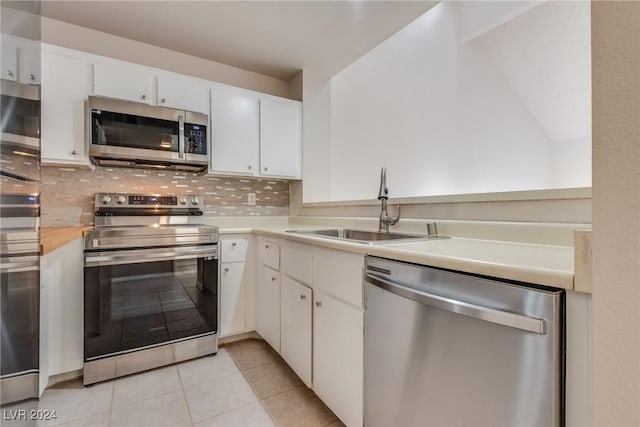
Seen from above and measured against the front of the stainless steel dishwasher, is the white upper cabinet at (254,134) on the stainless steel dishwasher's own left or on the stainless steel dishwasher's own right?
on the stainless steel dishwasher's own right

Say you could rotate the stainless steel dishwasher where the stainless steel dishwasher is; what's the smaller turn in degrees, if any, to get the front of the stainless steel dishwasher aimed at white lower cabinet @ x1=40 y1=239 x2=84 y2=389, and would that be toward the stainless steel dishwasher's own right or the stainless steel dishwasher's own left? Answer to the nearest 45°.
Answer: approximately 45° to the stainless steel dishwasher's own right

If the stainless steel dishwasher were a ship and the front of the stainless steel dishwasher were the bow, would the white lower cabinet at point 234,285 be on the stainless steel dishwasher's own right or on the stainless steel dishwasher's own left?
on the stainless steel dishwasher's own right

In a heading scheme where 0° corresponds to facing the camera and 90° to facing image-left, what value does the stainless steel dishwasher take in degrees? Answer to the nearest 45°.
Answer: approximately 45°

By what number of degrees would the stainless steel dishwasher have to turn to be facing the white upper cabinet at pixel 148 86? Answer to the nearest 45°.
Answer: approximately 45° to its right
